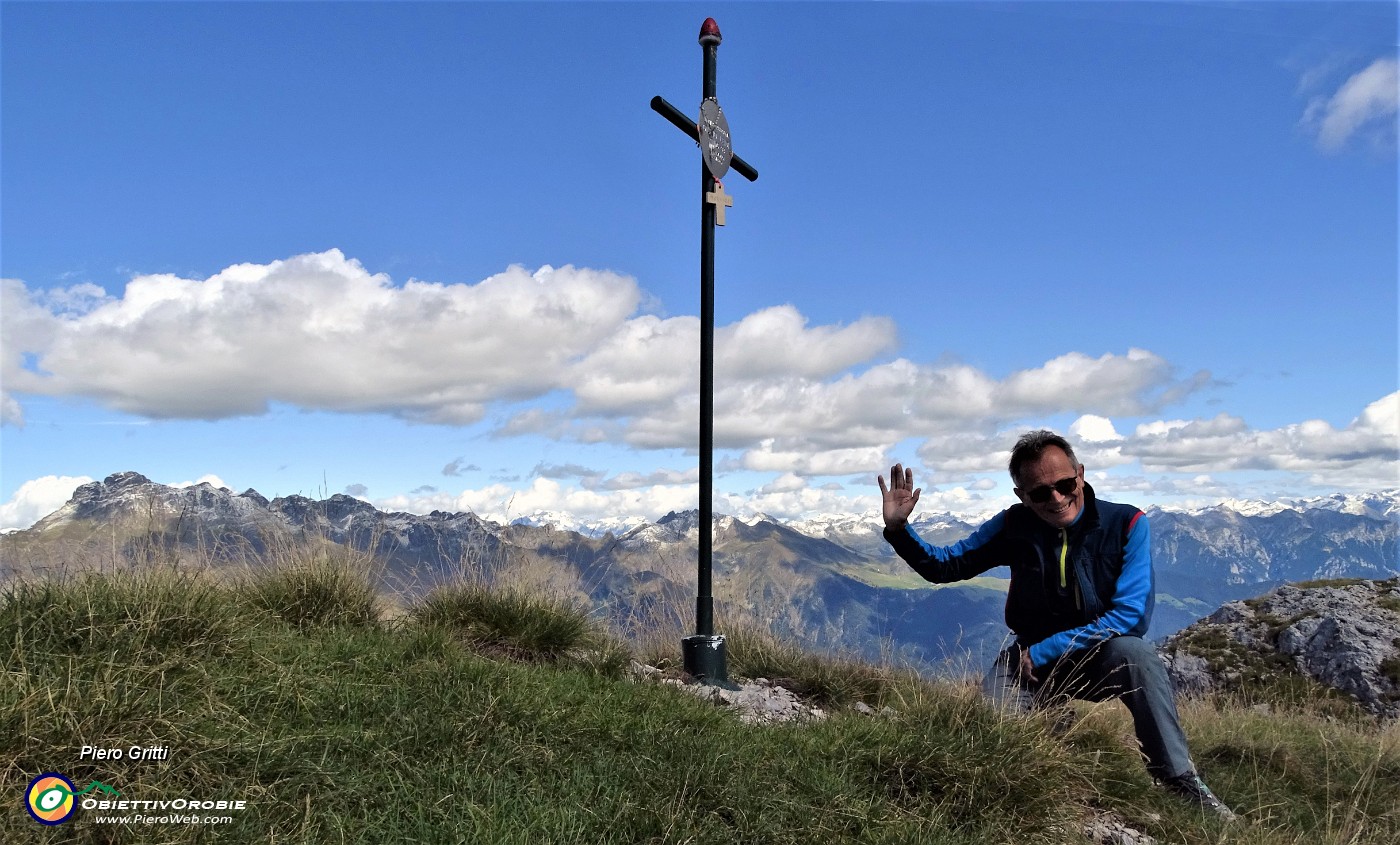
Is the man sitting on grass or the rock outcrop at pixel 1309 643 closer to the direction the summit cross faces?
the man sitting on grass

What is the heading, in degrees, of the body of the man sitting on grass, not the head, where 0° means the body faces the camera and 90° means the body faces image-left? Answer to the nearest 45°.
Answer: approximately 0°

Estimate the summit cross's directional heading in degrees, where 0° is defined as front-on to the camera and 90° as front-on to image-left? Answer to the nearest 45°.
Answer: approximately 315°

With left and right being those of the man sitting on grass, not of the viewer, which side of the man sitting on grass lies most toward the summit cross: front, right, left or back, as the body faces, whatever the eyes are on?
right

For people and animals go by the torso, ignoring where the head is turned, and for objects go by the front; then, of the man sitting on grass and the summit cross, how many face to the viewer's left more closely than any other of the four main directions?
0

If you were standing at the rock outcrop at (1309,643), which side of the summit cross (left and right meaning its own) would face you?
left

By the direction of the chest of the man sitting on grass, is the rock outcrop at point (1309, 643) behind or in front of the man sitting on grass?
behind
